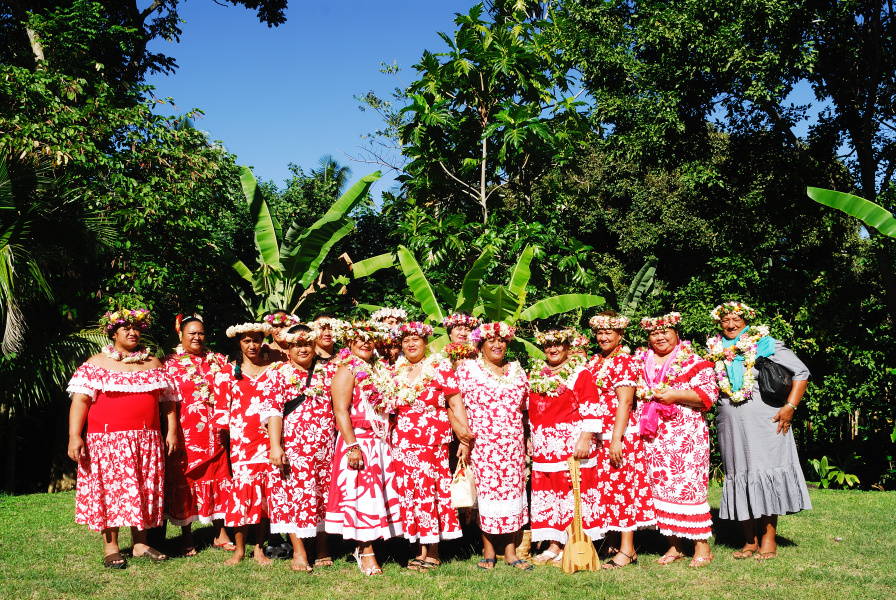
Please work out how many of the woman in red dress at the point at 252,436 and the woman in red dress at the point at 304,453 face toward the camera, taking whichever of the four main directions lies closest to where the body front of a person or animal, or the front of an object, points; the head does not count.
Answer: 2

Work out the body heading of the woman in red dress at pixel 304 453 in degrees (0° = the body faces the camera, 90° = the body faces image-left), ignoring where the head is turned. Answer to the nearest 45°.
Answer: approximately 0°

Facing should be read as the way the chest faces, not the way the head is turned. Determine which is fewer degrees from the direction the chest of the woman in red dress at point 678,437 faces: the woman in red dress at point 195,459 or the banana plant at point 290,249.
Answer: the woman in red dress

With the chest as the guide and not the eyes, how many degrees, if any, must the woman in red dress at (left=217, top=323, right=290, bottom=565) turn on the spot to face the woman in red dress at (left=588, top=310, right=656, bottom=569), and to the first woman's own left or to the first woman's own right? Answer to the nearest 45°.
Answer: approximately 90° to the first woman's own left

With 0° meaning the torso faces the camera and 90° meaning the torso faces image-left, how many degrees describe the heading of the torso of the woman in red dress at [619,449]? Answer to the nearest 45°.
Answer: approximately 45°

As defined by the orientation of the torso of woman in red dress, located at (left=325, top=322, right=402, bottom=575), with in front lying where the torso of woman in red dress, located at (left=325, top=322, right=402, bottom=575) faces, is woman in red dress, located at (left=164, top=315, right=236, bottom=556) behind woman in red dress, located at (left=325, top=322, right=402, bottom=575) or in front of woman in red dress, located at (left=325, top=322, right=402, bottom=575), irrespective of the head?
behind

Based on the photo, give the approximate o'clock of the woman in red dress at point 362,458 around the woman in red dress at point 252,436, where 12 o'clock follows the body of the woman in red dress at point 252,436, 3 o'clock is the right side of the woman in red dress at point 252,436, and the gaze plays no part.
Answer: the woman in red dress at point 362,458 is roughly at 10 o'clock from the woman in red dress at point 252,436.

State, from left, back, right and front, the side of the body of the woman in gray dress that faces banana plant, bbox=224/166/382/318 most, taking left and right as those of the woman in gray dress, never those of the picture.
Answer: right
